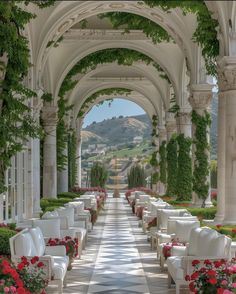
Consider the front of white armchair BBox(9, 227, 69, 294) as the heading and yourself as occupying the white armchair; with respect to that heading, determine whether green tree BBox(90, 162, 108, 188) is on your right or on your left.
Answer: on your left

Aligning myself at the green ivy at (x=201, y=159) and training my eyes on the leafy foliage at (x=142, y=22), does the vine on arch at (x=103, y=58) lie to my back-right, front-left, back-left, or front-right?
front-right

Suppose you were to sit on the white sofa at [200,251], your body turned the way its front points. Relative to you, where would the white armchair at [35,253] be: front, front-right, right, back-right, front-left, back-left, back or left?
front-right

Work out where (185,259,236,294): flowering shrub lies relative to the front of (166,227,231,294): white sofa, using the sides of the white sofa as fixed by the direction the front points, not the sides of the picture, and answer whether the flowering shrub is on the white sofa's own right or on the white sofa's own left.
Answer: on the white sofa's own left

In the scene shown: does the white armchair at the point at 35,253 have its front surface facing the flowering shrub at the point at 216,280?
yes

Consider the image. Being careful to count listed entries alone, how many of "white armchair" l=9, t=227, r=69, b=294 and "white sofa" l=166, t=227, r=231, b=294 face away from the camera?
0

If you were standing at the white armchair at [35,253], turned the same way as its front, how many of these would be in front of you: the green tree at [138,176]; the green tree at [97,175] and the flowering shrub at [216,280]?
1

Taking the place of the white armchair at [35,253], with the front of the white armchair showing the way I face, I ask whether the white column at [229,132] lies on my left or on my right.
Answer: on my left

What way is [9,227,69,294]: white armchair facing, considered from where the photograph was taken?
facing the viewer and to the right of the viewer

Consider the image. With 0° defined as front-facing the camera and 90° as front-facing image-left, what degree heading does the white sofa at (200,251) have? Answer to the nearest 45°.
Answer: approximately 45°
